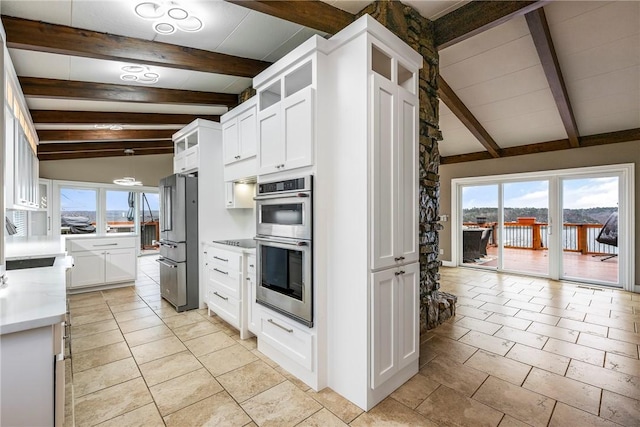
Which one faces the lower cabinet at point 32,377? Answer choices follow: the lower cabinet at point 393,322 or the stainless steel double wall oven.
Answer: the stainless steel double wall oven

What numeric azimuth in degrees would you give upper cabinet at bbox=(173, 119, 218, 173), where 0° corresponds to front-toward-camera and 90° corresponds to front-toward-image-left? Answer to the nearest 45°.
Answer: approximately 45°

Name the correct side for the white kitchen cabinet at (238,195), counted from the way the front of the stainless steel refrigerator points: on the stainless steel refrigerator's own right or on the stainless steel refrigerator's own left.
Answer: on the stainless steel refrigerator's own left

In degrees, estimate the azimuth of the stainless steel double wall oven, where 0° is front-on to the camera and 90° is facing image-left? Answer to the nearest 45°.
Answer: approximately 45°

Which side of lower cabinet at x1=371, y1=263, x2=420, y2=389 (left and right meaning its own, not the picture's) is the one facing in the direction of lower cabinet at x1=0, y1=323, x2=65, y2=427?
right

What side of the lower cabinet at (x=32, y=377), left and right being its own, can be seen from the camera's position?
right

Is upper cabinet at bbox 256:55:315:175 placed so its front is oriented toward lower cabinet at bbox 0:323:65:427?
yes

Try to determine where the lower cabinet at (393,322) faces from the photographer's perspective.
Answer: facing the viewer and to the right of the viewer

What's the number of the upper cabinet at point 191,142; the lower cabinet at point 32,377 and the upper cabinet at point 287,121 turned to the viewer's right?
1

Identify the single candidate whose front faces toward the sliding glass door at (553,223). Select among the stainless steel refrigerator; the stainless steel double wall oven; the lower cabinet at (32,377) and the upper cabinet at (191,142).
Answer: the lower cabinet

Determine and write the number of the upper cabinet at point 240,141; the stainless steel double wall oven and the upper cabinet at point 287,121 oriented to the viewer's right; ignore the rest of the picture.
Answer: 0

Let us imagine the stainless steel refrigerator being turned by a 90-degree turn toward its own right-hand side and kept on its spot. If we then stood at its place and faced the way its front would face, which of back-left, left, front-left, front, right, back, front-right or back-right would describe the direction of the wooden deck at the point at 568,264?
back-right

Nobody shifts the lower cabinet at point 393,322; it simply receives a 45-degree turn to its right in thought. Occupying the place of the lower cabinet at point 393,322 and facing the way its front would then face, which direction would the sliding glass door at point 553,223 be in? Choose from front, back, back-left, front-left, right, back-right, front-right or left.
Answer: back-left

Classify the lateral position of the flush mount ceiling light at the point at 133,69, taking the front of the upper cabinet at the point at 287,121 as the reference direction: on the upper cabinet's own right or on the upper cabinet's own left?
on the upper cabinet's own right

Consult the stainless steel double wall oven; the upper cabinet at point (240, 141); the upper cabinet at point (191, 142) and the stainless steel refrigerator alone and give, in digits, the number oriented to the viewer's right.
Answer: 0
